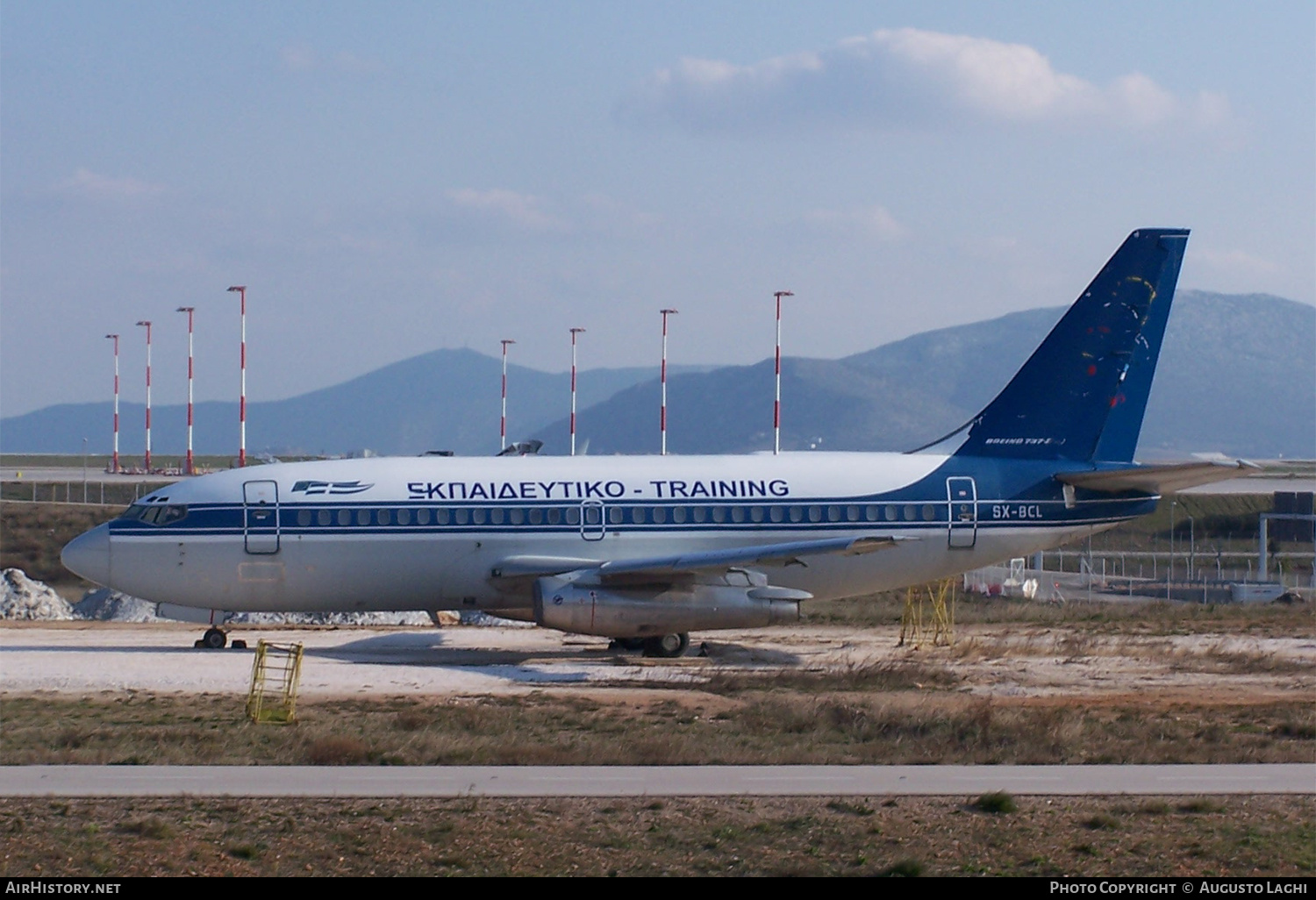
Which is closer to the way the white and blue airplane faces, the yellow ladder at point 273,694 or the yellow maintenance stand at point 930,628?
the yellow ladder

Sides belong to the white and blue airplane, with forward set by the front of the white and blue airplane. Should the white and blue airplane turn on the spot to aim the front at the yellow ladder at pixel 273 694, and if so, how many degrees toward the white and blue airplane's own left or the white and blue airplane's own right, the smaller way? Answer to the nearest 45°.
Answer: approximately 45° to the white and blue airplane's own left

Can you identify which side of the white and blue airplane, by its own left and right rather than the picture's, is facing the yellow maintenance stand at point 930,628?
back

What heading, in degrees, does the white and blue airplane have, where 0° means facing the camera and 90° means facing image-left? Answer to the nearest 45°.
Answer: approximately 90°
